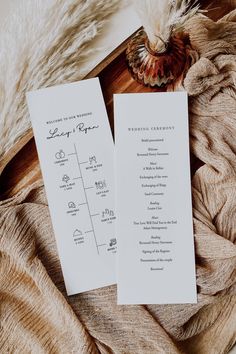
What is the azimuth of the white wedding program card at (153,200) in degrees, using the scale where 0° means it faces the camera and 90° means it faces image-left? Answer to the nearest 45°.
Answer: approximately 0°

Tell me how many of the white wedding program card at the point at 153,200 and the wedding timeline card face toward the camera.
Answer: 2

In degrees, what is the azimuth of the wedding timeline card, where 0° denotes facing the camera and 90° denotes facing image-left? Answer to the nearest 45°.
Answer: approximately 0°
